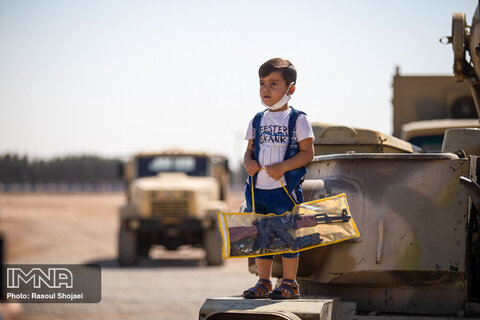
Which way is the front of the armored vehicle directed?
to the viewer's left

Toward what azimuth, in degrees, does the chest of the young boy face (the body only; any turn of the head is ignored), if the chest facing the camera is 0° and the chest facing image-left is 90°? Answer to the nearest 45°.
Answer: approximately 45°

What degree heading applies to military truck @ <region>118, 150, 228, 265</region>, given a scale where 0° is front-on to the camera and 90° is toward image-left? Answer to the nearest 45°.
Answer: approximately 0°

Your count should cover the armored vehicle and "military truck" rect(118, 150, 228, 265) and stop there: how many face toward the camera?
1

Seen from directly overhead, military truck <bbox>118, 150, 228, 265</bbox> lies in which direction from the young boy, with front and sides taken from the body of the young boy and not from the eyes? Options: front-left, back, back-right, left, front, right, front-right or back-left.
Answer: back-right

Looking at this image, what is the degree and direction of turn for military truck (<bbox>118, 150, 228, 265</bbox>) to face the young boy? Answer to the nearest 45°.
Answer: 0° — it already faces them
